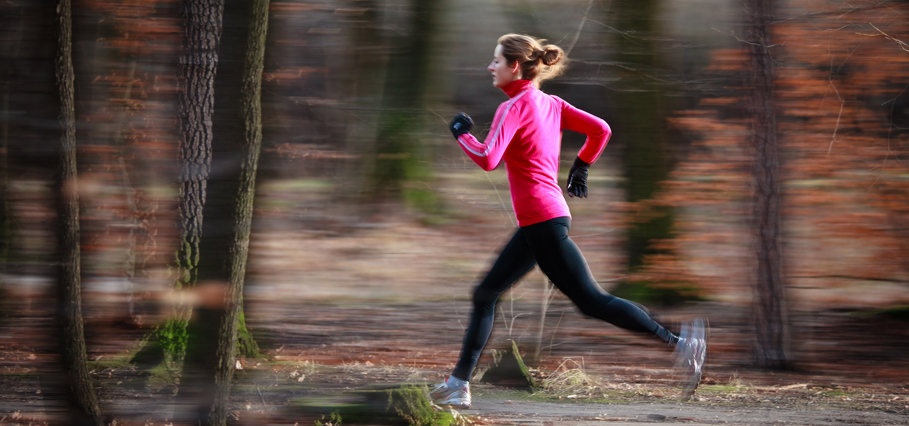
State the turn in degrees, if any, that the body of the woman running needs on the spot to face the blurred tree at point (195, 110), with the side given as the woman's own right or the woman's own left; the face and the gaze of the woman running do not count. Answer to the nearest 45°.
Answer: approximately 45° to the woman's own right

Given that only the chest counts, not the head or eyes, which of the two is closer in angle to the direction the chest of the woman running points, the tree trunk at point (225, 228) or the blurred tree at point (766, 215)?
the tree trunk

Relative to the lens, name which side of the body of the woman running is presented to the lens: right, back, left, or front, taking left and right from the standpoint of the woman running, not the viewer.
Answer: left

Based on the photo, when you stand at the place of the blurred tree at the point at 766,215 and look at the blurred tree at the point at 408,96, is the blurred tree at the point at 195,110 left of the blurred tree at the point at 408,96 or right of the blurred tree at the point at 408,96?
left

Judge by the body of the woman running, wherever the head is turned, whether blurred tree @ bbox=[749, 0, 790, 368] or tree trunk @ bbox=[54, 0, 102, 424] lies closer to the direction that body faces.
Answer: the tree trunk

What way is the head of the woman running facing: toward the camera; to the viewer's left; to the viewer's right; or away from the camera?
to the viewer's left

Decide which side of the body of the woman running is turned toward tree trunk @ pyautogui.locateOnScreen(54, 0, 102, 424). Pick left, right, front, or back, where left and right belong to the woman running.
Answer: front

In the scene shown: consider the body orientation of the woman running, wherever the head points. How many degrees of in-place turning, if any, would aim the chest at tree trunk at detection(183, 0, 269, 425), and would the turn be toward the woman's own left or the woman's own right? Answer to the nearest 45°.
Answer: approximately 45° to the woman's own left

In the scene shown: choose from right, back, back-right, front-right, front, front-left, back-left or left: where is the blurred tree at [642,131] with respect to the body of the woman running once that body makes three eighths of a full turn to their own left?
back-left
